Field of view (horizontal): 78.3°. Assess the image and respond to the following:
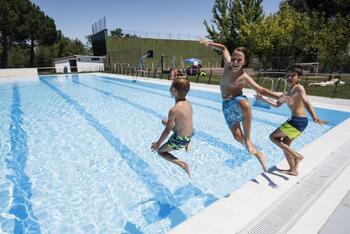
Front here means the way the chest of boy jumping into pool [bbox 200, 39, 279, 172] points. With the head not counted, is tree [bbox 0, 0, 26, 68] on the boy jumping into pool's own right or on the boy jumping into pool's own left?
on the boy jumping into pool's own right

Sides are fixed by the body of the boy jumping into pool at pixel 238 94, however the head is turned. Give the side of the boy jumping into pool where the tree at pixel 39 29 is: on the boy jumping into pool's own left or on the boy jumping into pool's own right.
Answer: on the boy jumping into pool's own right

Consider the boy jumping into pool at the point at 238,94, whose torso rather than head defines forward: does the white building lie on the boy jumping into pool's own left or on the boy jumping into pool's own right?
on the boy jumping into pool's own right

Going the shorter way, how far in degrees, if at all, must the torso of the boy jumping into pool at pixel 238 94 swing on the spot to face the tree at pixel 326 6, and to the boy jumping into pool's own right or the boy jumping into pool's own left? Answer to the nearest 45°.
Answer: approximately 135° to the boy jumping into pool's own right

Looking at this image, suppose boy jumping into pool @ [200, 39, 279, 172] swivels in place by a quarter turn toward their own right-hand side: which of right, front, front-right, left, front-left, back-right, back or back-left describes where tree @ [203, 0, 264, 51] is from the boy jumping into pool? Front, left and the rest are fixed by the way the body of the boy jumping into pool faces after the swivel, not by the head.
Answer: front-right

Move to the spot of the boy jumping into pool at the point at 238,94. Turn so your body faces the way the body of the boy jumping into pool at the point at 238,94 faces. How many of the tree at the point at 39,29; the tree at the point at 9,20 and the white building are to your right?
3

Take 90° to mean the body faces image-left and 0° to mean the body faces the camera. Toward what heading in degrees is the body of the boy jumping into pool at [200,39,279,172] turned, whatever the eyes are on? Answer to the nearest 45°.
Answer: approximately 45°
